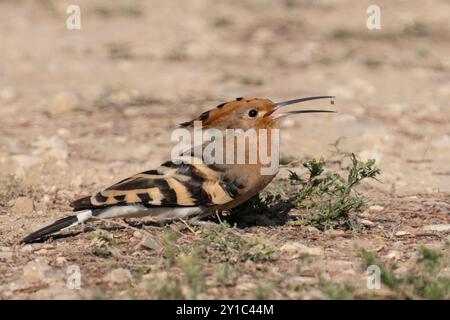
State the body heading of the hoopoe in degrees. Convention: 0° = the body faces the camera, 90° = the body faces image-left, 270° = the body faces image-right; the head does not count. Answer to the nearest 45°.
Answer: approximately 270°

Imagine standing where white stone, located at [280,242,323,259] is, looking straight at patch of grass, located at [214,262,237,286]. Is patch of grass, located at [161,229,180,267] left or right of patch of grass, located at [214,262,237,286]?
right

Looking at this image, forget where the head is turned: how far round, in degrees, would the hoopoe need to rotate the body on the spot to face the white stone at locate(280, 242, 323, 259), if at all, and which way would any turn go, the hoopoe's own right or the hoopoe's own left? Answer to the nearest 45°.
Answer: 0° — it already faces it

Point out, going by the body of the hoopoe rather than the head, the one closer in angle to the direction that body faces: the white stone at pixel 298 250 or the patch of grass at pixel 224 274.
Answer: the white stone
